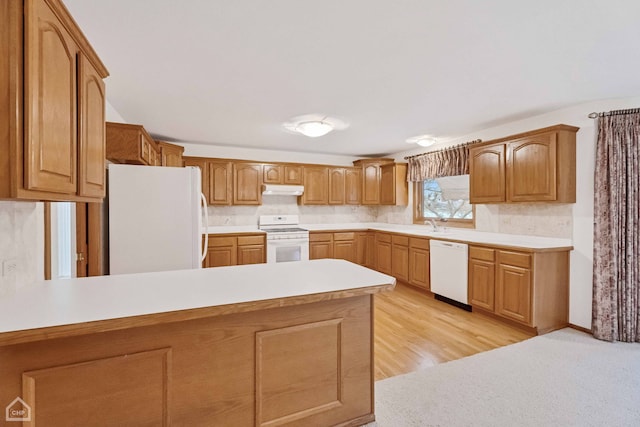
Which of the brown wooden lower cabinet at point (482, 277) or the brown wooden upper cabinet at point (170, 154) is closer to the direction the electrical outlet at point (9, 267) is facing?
the brown wooden lower cabinet

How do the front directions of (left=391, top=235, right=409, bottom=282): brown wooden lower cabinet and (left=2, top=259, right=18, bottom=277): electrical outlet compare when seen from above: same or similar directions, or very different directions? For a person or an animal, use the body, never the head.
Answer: very different directions

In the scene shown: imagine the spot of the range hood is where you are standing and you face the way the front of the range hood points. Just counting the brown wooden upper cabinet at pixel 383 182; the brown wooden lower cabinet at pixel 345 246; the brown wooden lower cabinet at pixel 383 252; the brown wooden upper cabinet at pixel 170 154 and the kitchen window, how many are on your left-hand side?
4

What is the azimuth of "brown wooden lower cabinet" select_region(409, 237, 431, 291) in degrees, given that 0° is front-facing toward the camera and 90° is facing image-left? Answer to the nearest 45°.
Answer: approximately 45°

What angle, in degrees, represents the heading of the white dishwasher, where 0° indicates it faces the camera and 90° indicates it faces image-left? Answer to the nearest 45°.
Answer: approximately 45°

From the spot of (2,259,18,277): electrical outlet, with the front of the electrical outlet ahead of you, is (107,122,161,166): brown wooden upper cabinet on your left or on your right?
on your left

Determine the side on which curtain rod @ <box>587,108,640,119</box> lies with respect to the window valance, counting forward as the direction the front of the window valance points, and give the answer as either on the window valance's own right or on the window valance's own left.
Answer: on the window valance's own left

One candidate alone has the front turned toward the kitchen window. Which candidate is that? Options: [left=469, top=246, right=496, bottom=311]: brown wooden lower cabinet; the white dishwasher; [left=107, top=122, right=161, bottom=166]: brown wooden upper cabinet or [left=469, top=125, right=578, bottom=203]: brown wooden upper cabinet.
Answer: [left=107, top=122, right=161, bottom=166]: brown wooden upper cabinet

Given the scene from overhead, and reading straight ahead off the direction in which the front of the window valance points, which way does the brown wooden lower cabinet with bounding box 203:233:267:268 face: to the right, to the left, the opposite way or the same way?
to the left
